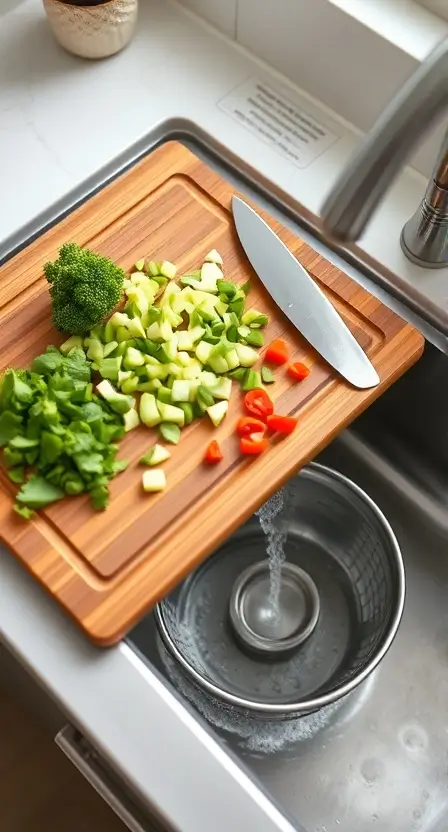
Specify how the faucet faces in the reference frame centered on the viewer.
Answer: facing the viewer and to the left of the viewer
